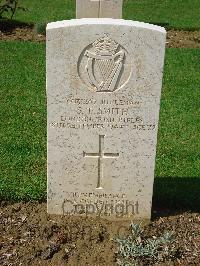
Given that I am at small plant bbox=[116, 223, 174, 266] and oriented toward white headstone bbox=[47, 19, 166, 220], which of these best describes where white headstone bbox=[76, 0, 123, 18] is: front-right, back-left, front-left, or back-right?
front-right

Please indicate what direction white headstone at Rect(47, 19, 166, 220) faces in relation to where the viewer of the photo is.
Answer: facing the viewer

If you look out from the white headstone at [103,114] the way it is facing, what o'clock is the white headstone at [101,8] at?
the white headstone at [101,8] is roughly at 6 o'clock from the white headstone at [103,114].

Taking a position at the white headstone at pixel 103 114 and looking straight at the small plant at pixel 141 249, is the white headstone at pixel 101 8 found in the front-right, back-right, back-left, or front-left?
back-left

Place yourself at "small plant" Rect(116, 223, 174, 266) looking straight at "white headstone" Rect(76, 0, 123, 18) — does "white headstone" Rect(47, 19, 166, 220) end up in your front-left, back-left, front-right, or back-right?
front-left
